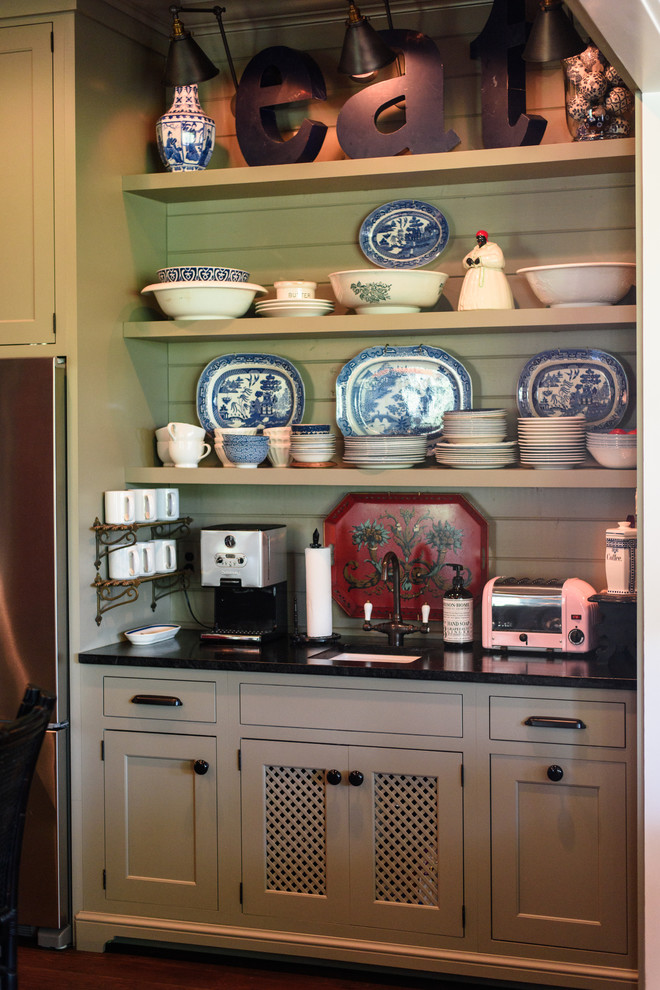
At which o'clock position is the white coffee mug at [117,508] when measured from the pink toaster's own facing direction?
The white coffee mug is roughly at 3 o'clock from the pink toaster.

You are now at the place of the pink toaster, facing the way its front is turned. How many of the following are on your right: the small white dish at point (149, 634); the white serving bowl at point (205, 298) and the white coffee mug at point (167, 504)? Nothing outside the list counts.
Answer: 3

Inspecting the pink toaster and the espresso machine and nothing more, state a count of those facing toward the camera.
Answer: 2

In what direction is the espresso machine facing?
toward the camera

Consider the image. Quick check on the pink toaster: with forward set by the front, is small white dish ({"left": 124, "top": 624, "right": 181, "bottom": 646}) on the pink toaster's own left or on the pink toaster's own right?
on the pink toaster's own right

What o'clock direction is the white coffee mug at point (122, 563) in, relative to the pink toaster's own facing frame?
The white coffee mug is roughly at 3 o'clock from the pink toaster.

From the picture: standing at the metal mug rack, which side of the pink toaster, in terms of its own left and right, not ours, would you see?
right

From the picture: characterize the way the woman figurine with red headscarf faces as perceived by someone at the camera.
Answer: facing the viewer and to the left of the viewer

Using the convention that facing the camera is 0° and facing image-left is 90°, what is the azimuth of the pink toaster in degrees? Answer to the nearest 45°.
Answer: approximately 0°
